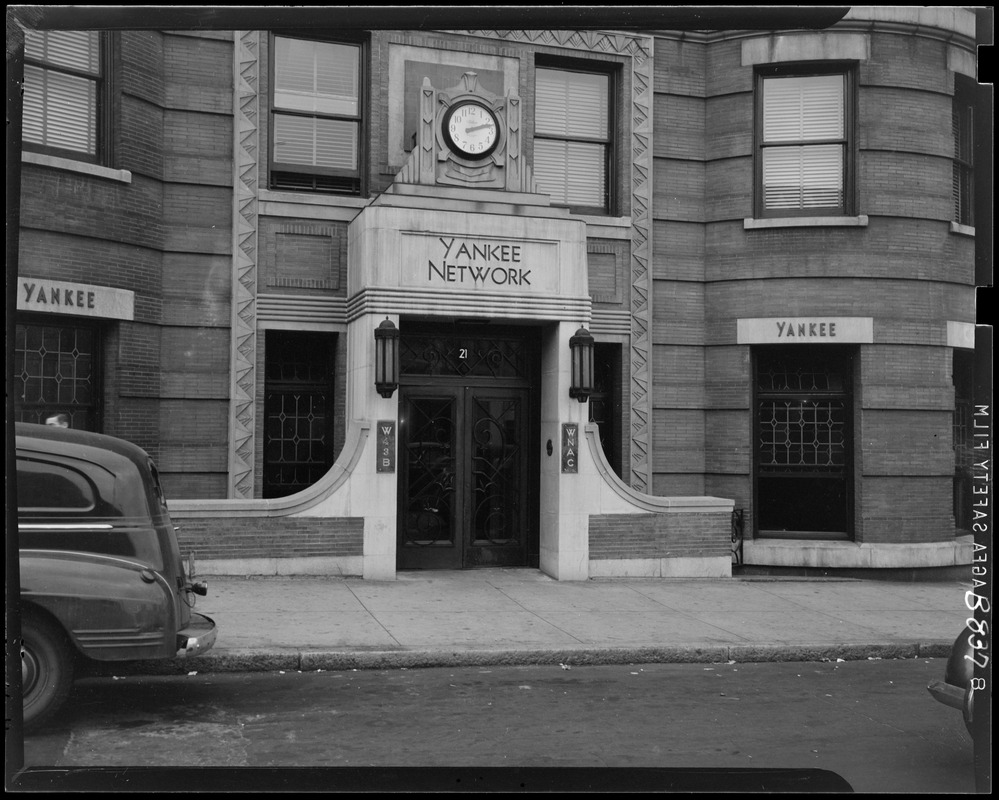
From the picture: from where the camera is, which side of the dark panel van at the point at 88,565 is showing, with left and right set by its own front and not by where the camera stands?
left

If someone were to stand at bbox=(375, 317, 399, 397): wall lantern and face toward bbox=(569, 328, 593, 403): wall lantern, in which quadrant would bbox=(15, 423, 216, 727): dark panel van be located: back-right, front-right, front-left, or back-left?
back-right

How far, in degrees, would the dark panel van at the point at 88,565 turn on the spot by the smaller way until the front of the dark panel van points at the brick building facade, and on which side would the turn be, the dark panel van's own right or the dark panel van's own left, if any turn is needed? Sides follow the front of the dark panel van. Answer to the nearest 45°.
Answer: approximately 135° to the dark panel van's own right

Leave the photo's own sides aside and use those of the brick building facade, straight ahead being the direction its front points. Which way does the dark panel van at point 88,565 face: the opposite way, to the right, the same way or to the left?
to the right

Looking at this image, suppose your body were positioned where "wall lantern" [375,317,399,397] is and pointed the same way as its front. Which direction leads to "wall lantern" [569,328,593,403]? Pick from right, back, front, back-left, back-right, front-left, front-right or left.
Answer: left

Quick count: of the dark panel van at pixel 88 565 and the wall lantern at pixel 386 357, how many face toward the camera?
1

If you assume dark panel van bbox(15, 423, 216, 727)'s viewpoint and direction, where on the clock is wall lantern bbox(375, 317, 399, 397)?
The wall lantern is roughly at 4 o'clock from the dark panel van.

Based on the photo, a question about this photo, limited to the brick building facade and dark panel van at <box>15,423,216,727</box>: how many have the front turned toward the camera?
1

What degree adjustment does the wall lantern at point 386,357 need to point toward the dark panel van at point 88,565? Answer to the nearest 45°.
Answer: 0° — it already faces it

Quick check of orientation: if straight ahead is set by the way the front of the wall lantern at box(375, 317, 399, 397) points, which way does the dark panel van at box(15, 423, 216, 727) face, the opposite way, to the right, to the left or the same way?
to the right

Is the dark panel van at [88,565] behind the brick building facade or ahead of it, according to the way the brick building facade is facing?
ahead

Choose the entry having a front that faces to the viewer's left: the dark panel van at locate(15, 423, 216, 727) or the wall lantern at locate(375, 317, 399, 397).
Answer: the dark panel van

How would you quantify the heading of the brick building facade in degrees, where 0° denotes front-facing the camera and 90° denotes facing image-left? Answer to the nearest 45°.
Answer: approximately 0°

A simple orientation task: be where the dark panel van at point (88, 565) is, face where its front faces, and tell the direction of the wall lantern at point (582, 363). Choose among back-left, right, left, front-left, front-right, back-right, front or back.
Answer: back-right
